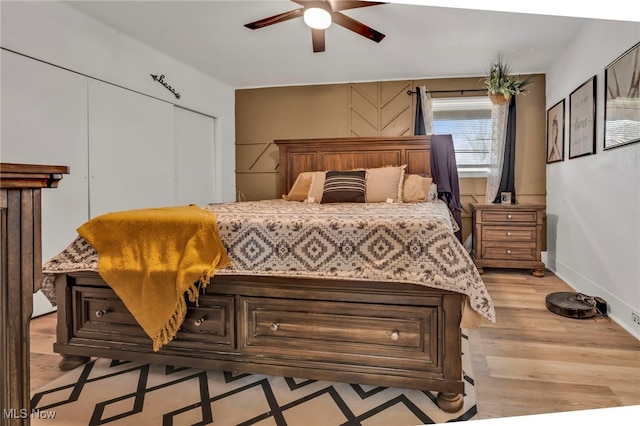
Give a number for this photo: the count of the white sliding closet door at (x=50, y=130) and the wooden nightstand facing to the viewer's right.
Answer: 1

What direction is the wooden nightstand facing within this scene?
toward the camera

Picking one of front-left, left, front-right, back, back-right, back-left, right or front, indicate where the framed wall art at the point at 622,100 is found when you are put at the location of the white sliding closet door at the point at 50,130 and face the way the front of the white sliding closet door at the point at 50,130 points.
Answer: front-right

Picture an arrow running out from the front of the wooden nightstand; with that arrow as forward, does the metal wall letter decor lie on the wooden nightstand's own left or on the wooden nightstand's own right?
on the wooden nightstand's own right

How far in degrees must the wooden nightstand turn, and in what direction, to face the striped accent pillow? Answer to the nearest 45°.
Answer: approximately 45° to its right

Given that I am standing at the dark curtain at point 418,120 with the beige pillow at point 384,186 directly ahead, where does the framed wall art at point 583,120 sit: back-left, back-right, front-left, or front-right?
front-left

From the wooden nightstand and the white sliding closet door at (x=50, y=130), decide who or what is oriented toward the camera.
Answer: the wooden nightstand

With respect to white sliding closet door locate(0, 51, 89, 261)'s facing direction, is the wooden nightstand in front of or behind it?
in front

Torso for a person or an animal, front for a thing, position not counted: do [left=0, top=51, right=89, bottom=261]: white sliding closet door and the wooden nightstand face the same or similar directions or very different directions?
very different directions

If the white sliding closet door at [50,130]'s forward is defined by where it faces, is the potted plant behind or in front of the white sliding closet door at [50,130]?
in front

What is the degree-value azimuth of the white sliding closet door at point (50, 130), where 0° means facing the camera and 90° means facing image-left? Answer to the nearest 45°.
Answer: approximately 270°

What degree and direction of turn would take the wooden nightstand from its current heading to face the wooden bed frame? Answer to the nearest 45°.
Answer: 0° — it already faces it
